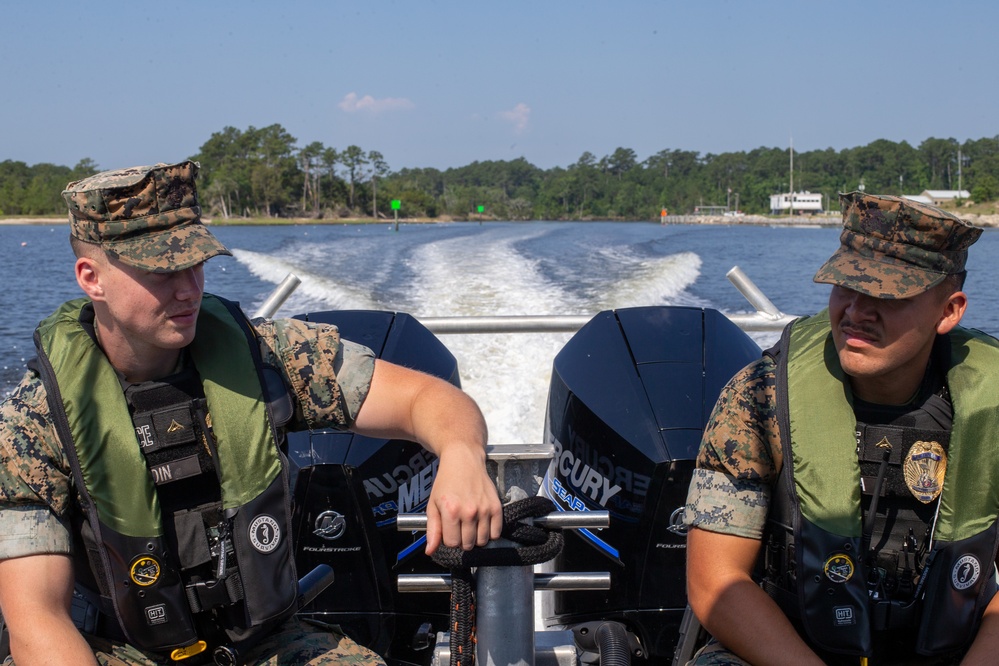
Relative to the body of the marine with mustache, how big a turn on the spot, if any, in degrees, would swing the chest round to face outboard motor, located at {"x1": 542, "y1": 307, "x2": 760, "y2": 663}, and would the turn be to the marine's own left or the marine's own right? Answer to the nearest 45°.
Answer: approximately 135° to the marine's own right

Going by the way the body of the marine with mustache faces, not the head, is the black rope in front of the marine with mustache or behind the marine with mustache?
in front

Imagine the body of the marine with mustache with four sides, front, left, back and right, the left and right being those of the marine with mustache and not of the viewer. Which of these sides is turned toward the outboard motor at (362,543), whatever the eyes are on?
right

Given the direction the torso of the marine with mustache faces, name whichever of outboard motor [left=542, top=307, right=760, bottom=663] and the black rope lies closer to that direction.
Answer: the black rope

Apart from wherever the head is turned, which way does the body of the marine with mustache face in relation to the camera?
toward the camera
